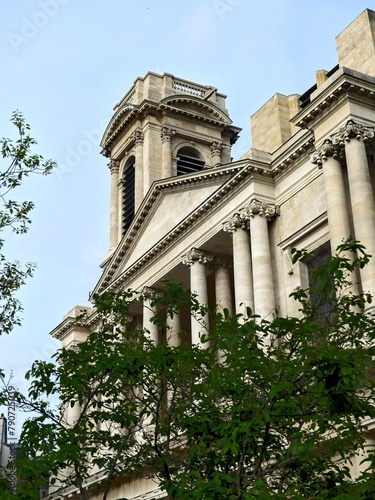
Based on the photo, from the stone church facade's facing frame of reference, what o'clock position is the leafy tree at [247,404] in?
The leafy tree is roughly at 11 o'clock from the stone church facade.

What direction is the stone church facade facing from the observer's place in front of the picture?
facing the viewer and to the left of the viewer
